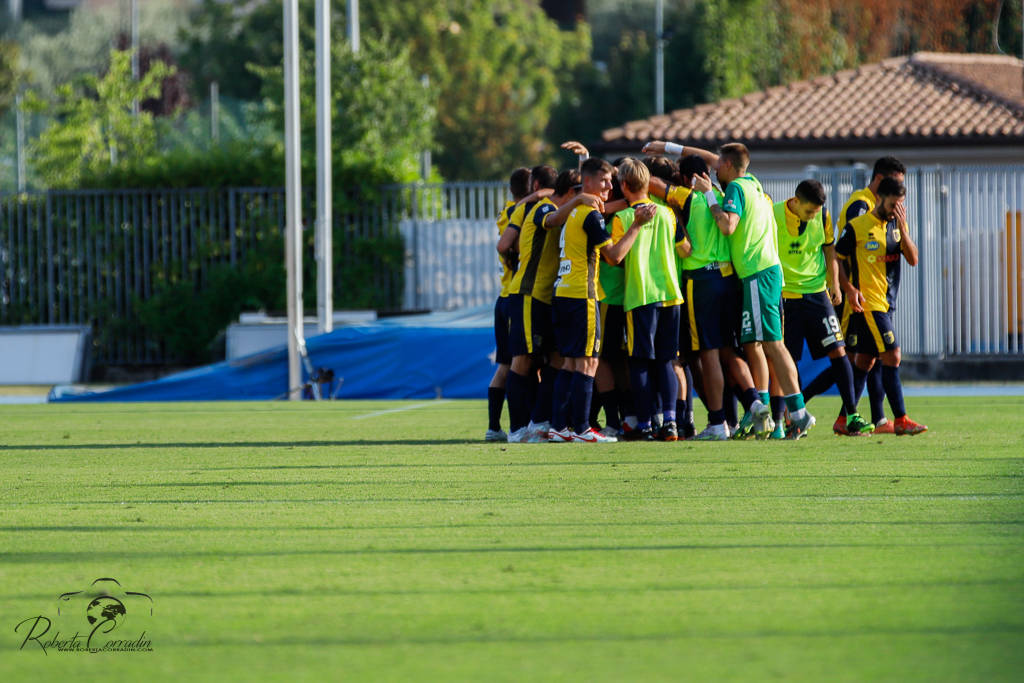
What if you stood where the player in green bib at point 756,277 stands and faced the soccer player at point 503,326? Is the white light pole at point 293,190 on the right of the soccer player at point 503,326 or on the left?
right

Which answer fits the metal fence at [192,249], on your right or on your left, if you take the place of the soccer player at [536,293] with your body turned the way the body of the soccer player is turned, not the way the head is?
on your left

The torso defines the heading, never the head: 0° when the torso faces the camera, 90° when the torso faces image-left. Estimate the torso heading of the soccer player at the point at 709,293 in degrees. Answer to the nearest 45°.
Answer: approximately 135°

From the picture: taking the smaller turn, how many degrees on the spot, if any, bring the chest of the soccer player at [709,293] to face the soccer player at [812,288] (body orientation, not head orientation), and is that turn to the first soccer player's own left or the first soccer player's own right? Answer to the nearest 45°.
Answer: approximately 90° to the first soccer player's own right
